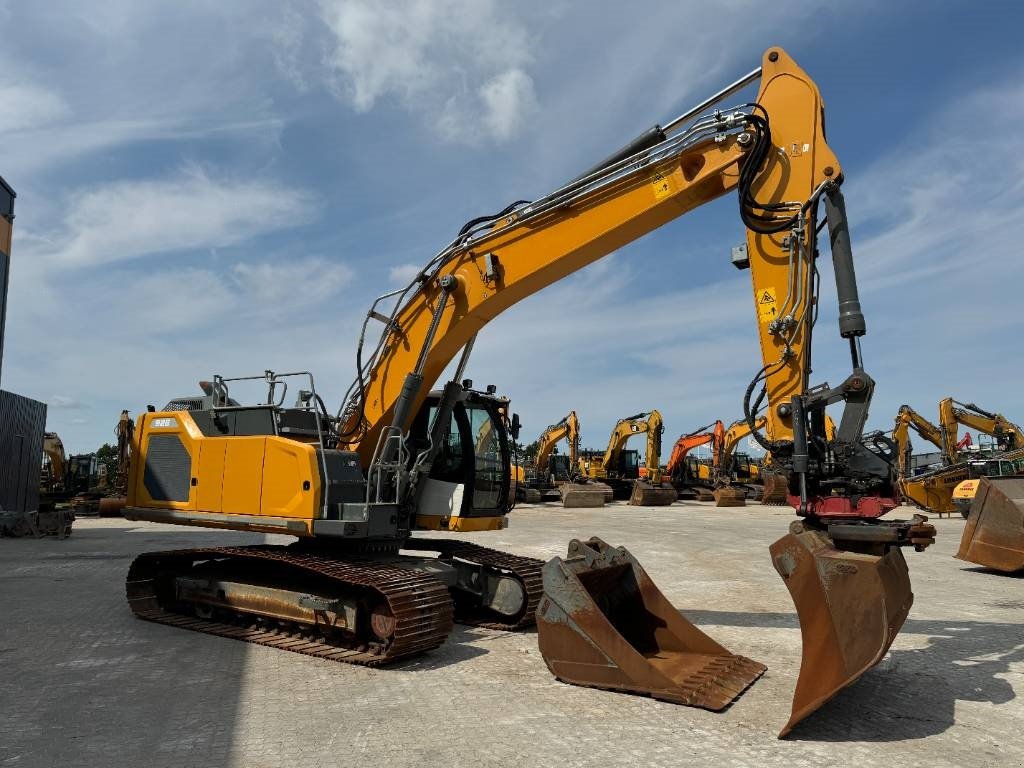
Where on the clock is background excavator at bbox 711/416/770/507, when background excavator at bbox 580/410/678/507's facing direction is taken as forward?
background excavator at bbox 711/416/770/507 is roughly at 10 o'clock from background excavator at bbox 580/410/678/507.

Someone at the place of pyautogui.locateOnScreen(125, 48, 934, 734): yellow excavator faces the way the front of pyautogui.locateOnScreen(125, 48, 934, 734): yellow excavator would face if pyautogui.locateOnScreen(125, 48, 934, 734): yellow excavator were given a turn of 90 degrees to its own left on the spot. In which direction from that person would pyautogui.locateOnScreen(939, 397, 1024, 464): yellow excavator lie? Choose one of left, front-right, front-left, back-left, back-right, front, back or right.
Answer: front

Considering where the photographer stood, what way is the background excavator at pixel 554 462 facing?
facing the viewer and to the right of the viewer

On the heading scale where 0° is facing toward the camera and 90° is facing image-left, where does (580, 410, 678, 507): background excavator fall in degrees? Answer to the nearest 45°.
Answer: approximately 315°

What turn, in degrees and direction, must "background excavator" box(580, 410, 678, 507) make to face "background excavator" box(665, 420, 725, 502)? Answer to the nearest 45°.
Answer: approximately 90° to its left

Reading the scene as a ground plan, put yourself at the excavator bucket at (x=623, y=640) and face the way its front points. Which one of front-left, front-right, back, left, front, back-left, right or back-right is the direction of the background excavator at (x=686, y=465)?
back-left

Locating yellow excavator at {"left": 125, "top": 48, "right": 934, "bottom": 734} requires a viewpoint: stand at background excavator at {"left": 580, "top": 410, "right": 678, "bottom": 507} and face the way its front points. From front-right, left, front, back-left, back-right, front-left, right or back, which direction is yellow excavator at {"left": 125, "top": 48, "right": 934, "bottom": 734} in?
front-right

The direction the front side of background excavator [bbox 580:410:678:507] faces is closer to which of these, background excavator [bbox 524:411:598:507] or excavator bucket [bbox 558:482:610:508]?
the excavator bucket

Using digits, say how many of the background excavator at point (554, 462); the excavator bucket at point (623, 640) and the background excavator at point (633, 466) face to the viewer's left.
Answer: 0

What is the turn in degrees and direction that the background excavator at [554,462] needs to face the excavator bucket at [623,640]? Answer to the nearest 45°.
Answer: approximately 45° to its right

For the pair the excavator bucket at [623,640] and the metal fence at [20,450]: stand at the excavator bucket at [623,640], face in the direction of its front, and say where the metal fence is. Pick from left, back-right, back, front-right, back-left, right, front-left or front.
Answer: back

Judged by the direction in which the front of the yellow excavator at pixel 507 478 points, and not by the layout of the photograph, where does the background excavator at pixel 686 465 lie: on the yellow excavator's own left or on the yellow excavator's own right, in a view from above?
on the yellow excavator's own left

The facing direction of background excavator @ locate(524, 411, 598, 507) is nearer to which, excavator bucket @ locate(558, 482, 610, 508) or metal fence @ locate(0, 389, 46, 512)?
the excavator bucket

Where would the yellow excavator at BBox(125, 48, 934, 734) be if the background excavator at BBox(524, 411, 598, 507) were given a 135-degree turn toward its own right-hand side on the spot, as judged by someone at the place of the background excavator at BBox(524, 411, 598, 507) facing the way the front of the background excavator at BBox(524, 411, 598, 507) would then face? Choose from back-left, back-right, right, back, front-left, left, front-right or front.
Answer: left

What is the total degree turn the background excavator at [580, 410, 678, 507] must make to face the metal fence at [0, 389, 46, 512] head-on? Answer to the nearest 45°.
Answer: approximately 90° to its right

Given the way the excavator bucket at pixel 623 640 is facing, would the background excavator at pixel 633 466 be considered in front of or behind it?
behind

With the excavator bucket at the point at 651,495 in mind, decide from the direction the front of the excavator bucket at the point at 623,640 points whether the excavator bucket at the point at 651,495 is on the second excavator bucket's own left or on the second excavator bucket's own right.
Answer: on the second excavator bucket's own left
